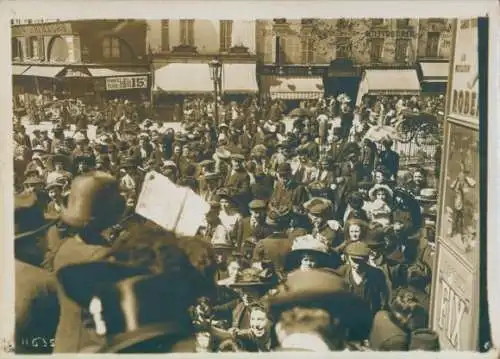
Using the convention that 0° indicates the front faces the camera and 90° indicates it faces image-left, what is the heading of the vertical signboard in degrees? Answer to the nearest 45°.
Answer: approximately 45°

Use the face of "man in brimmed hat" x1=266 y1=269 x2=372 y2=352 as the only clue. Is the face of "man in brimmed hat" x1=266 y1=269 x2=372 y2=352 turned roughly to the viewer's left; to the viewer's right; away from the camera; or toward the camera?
away from the camera
